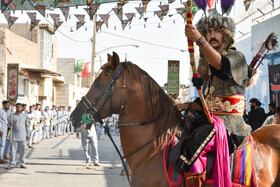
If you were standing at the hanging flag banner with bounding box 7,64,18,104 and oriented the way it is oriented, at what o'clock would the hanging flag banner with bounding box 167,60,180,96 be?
the hanging flag banner with bounding box 167,60,180,96 is roughly at 10 o'clock from the hanging flag banner with bounding box 7,64,18,104.

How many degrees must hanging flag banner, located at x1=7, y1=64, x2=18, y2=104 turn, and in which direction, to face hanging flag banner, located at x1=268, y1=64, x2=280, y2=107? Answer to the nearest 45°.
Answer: approximately 45° to its left

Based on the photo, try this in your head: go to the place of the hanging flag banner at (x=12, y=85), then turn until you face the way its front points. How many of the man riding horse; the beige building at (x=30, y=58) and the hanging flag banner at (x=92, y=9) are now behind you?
1

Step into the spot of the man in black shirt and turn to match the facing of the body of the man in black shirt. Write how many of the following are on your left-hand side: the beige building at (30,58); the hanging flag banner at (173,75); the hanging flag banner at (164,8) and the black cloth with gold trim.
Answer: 1

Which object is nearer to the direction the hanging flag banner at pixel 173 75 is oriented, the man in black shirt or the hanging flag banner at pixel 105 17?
the man in black shirt

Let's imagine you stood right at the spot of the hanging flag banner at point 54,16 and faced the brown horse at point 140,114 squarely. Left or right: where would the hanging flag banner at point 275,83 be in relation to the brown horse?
left

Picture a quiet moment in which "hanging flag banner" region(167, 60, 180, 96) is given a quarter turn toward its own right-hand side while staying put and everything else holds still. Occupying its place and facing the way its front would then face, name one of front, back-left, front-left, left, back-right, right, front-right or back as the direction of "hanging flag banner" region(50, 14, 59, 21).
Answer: front

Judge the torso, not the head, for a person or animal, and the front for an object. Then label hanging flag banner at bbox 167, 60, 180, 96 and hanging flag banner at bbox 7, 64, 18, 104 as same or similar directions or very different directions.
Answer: same or similar directions

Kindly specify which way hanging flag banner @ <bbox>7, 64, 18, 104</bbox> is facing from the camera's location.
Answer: facing the viewer

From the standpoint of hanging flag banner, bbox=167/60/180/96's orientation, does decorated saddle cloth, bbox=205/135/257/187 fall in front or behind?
in front

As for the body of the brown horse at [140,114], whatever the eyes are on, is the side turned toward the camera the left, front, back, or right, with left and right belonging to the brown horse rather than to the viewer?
left

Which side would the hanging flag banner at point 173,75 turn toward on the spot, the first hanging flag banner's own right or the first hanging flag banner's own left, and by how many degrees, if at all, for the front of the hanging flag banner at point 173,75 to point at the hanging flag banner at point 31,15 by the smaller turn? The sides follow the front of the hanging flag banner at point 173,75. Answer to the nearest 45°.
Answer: approximately 90° to the first hanging flag banner's own right

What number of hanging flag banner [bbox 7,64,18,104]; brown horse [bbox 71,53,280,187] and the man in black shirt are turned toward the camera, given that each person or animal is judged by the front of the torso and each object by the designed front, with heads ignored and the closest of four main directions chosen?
1

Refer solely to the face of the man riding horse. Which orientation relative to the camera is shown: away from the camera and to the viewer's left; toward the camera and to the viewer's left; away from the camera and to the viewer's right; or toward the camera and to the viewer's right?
toward the camera and to the viewer's left

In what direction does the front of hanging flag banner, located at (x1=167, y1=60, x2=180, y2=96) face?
toward the camera

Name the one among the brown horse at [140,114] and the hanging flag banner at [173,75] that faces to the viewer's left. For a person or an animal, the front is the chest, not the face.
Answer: the brown horse
